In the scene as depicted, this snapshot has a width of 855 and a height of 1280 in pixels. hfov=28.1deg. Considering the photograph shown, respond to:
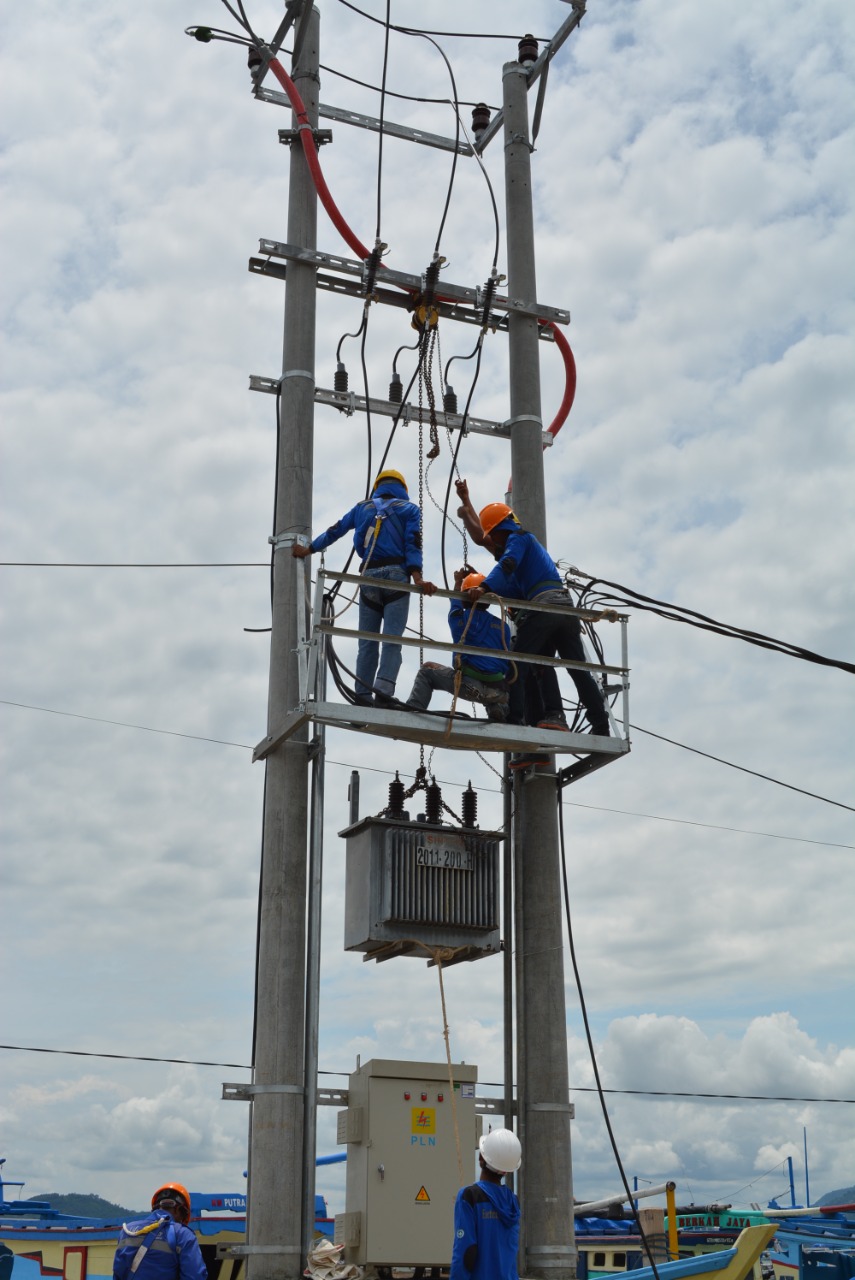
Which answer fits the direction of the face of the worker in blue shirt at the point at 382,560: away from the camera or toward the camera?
away from the camera

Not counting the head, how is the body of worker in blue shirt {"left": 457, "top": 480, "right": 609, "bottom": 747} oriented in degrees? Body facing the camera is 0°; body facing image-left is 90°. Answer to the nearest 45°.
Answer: approximately 90°

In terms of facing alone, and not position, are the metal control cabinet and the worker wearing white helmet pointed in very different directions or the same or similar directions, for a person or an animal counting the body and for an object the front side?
very different directions

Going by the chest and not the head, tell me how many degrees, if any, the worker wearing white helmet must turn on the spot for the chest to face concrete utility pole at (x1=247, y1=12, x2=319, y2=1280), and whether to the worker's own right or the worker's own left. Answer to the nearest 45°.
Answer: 0° — they already face it

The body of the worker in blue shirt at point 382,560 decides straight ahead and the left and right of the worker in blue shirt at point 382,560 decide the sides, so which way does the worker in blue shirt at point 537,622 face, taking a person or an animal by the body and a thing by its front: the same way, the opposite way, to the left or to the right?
to the left

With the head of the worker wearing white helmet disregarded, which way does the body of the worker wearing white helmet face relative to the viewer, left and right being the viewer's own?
facing away from the viewer and to the left of the viewer

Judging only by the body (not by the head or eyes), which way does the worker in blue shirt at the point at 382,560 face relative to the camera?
away from the camera

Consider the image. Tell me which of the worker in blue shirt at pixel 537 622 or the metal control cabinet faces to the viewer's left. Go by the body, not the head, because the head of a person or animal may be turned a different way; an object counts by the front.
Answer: the worker in blue shirt

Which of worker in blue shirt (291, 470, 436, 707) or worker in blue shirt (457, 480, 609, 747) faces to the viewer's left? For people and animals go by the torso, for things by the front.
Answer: worker in blue shirt (457, 480, 609, 747)

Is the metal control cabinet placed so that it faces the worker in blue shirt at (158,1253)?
no

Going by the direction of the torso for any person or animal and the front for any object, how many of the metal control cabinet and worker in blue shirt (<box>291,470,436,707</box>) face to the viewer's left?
0
